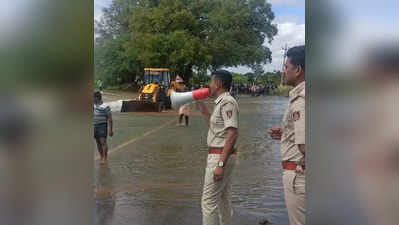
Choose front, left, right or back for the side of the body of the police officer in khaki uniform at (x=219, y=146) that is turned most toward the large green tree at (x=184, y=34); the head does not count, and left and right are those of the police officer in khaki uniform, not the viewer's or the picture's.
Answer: right

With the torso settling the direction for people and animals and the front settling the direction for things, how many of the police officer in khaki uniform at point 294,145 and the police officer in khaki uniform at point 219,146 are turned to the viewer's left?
2

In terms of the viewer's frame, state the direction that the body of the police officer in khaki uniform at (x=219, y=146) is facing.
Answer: to the viewer's left

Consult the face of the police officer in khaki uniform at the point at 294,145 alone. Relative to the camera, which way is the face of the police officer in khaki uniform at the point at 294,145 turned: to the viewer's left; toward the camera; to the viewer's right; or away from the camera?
to the viewer's left

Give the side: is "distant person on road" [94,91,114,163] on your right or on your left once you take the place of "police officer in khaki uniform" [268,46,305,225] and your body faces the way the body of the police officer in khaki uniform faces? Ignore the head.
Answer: on your right

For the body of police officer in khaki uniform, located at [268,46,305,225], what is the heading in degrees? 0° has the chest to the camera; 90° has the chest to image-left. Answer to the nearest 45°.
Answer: approximately 90°
